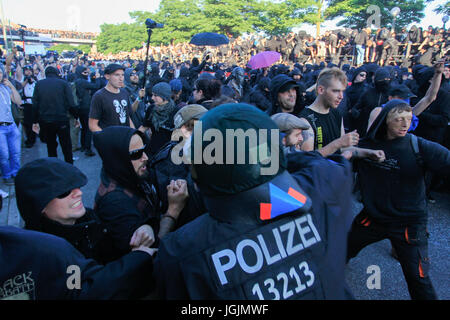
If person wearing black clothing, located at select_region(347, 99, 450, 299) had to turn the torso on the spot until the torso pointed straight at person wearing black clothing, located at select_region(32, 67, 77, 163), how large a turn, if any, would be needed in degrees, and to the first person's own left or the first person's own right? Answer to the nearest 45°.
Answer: approximately 90° to the first person's own right

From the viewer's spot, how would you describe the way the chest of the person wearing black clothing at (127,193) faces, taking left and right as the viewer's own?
facing to the right of the viewer

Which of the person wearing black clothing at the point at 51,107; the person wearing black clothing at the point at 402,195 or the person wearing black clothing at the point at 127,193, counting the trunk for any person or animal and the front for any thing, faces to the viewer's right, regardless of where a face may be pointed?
the person wearing black clothing at the point at 127,193

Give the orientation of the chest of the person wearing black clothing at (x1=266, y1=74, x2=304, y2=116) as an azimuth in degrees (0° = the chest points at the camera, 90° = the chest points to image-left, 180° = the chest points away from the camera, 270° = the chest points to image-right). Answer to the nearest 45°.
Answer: approximately 315°

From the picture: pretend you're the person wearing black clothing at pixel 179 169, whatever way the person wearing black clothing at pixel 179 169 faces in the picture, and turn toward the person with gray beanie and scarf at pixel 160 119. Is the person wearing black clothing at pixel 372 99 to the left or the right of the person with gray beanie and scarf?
right
